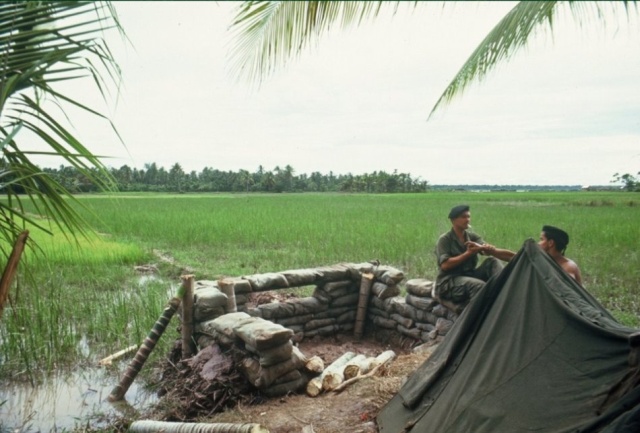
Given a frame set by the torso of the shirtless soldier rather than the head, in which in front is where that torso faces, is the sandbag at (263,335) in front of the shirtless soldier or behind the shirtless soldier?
in front

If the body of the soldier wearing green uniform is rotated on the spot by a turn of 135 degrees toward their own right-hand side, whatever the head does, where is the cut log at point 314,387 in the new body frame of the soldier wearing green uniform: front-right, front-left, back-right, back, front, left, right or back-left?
front-left

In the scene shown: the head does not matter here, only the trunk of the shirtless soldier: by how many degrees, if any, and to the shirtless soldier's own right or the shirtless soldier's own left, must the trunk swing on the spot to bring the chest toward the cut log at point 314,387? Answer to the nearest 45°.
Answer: approximately 45° to the shirtless soldier's own left

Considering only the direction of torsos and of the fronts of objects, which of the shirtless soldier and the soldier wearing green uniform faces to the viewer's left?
the shirtless soldier

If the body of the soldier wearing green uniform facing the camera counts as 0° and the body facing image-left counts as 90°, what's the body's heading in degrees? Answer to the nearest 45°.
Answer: approximately 315°

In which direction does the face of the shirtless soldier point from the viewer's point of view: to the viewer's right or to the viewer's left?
to the viewer's left

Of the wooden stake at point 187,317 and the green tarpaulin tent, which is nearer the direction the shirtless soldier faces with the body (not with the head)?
the wooden stake

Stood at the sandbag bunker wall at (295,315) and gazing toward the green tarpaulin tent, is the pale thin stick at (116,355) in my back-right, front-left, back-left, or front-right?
back-right

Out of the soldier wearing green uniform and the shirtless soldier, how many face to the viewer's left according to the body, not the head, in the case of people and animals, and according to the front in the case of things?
1

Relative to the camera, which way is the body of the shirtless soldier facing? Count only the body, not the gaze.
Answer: to the viewer's left

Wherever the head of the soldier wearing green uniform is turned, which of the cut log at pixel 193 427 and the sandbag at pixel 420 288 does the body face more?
the cut log

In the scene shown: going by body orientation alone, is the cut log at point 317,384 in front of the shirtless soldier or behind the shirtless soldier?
in front

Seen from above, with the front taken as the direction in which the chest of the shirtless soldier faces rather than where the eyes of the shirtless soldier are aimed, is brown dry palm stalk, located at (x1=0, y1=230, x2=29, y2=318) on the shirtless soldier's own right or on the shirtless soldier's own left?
on the shirtless soldier's own left

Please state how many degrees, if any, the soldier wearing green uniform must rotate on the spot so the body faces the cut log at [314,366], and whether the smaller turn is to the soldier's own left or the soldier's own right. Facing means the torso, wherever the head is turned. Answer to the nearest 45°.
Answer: approximately 90° to the soldier's own right
